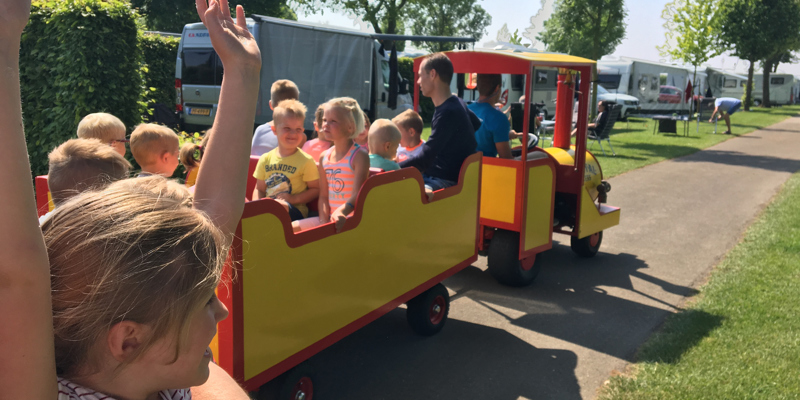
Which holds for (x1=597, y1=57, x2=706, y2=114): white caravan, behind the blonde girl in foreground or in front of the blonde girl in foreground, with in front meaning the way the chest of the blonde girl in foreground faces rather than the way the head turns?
in front

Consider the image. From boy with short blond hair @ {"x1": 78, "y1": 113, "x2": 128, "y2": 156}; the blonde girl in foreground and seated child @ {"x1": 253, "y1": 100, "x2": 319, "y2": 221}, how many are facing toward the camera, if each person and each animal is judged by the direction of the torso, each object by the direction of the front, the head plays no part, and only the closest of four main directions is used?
1

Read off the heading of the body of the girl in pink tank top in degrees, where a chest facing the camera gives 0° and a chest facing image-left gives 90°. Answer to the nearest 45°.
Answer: approximately 45°

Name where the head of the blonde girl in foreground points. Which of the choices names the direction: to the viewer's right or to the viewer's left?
to the viewer's right

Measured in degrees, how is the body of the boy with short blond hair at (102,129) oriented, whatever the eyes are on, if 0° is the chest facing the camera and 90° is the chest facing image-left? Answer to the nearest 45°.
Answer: approximately 225°

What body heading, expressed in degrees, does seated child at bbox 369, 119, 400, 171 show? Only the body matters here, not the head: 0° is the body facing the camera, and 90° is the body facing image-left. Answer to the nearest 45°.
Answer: approximately 225°

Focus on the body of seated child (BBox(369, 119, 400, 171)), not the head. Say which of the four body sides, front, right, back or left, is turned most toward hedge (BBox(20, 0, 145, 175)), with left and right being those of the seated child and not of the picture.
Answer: left
